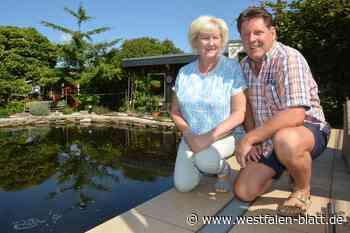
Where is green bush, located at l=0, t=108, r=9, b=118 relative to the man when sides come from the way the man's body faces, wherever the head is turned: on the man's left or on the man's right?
on the man's right

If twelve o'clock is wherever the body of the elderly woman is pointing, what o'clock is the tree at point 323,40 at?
The tree is roughly at 7 o'clock from the elderly woman.

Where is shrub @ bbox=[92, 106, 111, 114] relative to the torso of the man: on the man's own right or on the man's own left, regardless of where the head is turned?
on the man's own right

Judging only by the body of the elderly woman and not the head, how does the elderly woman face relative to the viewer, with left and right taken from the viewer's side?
facing the viewer

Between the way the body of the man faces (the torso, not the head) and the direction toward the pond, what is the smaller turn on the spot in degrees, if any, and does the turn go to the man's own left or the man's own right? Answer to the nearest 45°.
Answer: approximately 90° to the man's own right

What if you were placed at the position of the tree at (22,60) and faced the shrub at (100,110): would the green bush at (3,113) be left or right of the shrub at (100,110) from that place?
right

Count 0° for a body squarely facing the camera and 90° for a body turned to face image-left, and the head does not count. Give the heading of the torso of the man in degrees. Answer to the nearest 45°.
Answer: approximately 45°

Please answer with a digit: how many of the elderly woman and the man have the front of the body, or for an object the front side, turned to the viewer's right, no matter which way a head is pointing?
0
